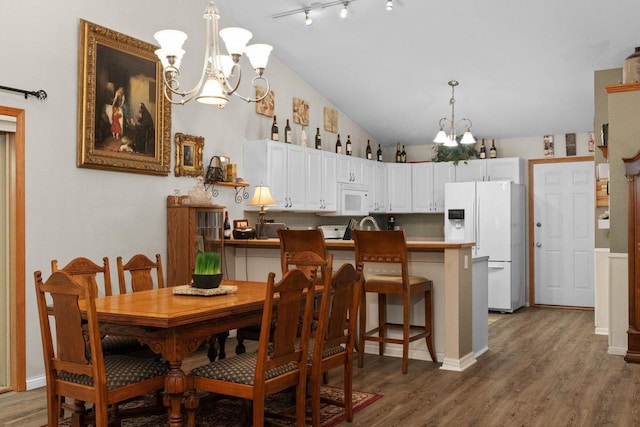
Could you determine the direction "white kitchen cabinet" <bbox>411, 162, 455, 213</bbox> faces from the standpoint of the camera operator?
facing the viewer

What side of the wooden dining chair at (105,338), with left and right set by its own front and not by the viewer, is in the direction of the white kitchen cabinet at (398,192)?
left

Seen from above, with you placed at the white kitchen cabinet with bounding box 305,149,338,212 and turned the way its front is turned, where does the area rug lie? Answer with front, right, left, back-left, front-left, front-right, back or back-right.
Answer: front-right

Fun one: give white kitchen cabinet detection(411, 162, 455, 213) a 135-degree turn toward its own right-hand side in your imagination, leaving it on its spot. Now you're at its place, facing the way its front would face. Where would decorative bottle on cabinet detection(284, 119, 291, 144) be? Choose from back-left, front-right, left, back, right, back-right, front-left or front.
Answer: left

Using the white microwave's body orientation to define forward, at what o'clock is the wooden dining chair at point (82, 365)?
The wooden dining chair is roughly at 2 o'clock from the white microwave.

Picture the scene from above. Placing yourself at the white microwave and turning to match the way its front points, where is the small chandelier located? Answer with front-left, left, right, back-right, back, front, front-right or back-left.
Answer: front

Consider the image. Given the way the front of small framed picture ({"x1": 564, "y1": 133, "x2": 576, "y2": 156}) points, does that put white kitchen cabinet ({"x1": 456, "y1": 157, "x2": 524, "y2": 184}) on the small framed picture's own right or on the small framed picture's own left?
on the small framed picture's own right

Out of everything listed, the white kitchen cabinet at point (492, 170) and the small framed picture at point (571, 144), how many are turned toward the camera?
2

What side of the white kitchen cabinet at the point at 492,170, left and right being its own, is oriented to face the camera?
front

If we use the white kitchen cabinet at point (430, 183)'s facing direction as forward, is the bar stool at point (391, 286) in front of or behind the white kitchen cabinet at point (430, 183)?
in front

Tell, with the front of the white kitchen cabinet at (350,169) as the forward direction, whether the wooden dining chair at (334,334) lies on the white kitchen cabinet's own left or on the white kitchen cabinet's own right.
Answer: on the white kitchen cabinet's own right

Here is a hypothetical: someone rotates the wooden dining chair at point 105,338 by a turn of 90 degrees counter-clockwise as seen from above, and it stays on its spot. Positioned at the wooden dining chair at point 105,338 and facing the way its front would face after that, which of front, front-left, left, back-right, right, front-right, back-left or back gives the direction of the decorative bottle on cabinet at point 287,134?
front

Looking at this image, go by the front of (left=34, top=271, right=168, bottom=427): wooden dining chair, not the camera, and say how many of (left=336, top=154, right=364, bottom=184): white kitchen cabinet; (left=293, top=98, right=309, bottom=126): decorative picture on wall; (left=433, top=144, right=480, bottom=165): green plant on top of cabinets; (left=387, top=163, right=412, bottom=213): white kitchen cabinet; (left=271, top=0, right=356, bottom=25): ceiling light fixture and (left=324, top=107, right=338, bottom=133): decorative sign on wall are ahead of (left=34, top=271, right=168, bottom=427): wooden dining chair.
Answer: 6

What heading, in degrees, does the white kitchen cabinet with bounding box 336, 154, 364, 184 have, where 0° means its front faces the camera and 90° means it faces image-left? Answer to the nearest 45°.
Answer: approximately 315°

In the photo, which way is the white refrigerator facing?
toward the camera

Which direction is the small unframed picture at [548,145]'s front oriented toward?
toward the camera

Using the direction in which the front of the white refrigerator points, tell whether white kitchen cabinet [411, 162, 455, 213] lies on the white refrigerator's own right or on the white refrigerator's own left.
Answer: on the white refrigerator's own right
